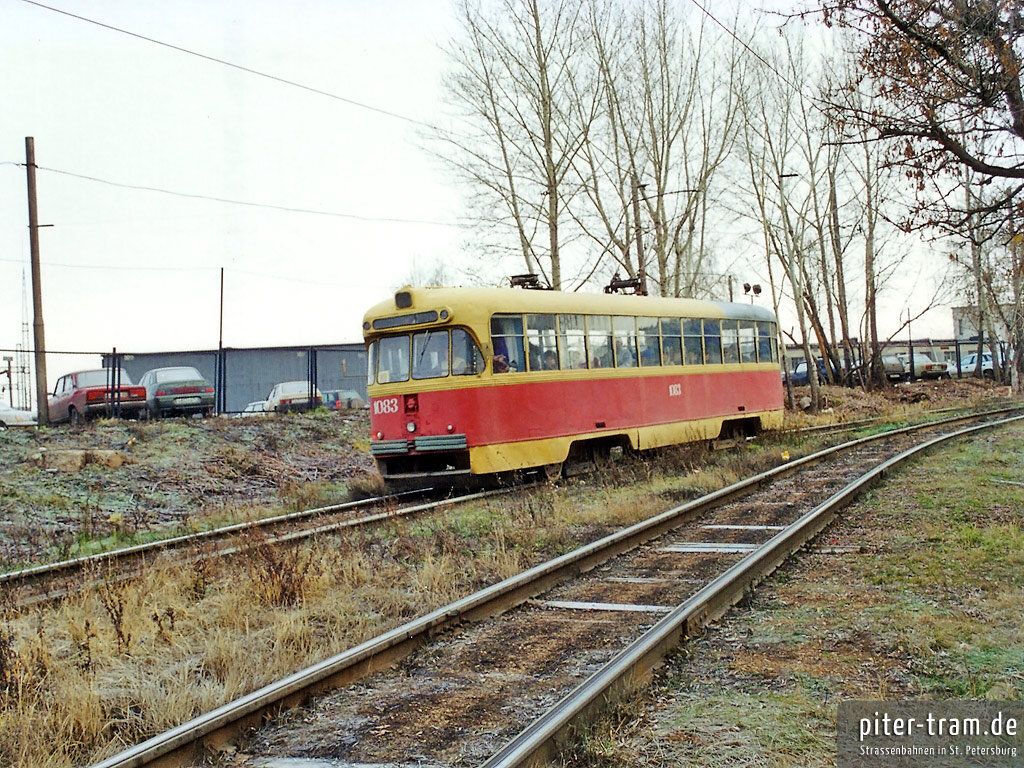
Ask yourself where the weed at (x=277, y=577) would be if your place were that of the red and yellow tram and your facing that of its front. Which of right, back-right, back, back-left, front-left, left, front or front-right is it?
front-left

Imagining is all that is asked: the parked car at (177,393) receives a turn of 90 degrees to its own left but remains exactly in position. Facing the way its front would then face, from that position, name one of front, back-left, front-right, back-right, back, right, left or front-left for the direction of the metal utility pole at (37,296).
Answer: front-left

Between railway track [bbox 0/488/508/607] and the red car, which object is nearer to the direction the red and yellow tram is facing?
the railway track

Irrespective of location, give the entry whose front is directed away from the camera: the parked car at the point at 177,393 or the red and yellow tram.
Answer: the parked car

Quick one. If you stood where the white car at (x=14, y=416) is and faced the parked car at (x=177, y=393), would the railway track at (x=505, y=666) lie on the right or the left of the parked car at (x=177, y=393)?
right

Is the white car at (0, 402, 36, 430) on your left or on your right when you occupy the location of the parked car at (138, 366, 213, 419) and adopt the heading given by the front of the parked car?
on your left

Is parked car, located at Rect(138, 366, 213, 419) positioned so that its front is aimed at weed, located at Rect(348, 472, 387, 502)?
no

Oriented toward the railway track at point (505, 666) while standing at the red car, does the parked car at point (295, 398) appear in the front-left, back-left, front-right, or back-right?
back-left

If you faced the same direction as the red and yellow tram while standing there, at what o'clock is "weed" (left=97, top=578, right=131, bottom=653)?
The weed is roughly at 11 o'clock from the red and yellow tram.

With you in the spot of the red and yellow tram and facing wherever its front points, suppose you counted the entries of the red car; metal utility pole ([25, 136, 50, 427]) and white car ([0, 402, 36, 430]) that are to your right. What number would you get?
3

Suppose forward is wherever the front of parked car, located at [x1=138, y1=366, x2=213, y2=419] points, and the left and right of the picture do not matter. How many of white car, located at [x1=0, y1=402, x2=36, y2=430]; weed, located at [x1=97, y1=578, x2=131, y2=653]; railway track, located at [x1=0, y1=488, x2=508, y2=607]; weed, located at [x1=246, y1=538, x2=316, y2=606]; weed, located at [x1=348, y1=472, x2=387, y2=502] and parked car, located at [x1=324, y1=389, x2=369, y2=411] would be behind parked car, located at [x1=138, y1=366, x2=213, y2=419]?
4

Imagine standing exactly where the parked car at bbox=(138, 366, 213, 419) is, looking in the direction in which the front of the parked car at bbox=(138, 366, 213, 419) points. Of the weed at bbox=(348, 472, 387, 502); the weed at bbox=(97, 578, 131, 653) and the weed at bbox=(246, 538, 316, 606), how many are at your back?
3

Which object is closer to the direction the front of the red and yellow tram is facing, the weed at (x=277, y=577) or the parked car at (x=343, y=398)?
the weed

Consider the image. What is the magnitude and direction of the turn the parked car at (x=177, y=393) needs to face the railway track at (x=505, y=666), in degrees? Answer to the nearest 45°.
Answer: approximately 180°

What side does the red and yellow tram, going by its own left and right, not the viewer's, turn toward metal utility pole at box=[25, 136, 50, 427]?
right

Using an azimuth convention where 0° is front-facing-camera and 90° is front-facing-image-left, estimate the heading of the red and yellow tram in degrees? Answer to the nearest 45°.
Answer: approximately 45°

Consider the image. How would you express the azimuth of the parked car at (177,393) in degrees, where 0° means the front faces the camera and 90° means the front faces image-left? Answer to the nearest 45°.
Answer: approximately 180°
